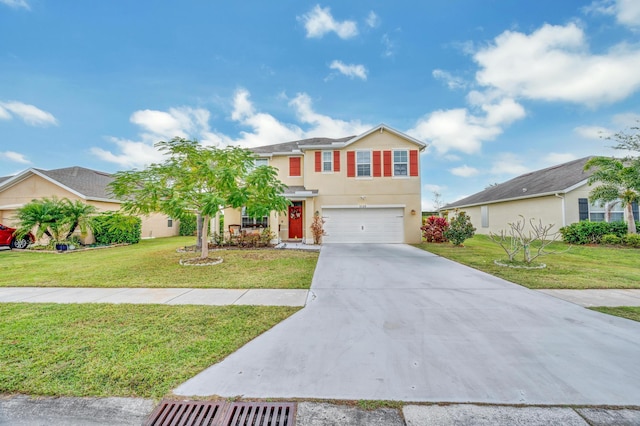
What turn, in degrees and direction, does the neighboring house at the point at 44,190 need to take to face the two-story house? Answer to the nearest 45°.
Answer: approximately 90° to its left

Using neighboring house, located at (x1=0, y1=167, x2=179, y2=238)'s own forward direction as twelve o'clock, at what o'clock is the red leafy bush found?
The red leafy bush is roughly at 9 o'clock from the neighboring house.

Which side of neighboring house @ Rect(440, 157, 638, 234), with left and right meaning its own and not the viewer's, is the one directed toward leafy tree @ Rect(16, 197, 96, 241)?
right

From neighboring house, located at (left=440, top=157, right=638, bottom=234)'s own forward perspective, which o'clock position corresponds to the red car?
The red car is roughly at 3 o'clock from the neighboring house.

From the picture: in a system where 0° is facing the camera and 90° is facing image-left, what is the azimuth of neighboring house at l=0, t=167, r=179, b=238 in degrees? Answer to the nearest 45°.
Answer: approximately 45°
